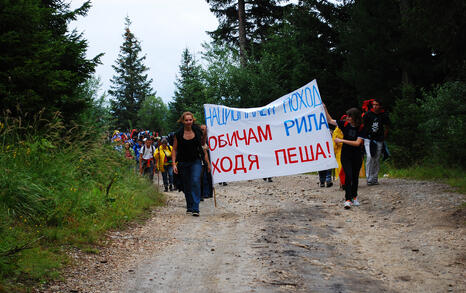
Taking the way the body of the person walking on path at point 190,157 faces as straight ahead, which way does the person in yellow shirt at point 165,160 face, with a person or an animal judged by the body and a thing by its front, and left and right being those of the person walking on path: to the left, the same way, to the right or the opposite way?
the same way

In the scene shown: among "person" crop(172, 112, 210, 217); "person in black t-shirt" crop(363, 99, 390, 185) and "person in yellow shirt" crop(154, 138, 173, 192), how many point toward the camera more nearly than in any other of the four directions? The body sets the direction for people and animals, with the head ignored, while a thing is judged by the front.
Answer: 3

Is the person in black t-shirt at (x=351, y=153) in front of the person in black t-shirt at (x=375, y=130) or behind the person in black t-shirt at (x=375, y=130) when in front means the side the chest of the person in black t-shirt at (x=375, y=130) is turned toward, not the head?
in front

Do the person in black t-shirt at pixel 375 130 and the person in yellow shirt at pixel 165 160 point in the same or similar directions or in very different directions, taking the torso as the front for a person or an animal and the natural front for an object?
same or similar directions

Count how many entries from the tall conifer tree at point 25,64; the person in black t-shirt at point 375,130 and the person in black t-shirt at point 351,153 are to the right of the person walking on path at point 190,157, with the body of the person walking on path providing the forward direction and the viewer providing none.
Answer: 1

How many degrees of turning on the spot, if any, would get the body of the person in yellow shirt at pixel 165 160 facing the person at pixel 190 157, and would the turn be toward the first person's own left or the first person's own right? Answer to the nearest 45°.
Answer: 0° — they already face them

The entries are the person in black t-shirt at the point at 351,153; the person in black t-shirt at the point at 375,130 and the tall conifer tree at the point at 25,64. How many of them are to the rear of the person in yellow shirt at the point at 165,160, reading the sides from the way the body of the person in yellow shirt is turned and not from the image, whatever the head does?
0

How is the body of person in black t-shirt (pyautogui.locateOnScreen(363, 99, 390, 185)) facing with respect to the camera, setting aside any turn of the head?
toward the camera

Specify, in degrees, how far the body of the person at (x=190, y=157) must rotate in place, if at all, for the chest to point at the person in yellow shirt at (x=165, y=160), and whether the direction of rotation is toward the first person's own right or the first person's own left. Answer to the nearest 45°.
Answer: approximately 180°

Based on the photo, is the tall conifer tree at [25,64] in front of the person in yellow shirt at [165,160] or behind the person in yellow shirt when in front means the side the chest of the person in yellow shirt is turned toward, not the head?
in front

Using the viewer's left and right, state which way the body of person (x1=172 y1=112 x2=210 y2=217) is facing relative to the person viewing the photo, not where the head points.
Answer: facing the viewer

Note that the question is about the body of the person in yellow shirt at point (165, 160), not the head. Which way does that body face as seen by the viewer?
toward the camera

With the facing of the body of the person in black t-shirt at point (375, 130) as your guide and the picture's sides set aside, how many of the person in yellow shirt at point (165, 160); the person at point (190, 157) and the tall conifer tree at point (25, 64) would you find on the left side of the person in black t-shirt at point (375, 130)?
0

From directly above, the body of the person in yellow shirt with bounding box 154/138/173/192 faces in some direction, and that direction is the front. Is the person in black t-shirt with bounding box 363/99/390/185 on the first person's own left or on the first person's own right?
on the first person's own left
